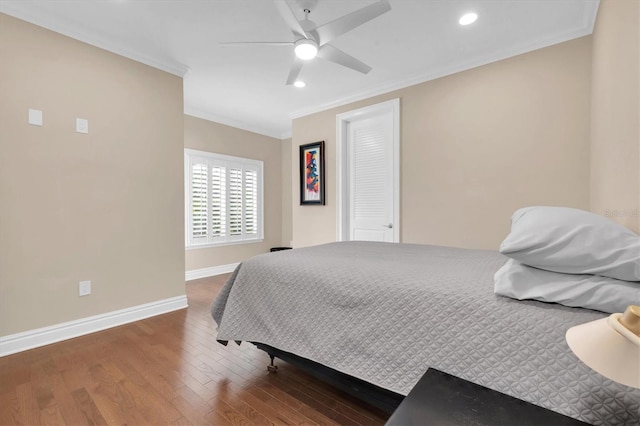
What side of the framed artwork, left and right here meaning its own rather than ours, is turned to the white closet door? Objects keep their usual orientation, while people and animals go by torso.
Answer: left

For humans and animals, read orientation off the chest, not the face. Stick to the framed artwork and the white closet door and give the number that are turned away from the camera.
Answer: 0

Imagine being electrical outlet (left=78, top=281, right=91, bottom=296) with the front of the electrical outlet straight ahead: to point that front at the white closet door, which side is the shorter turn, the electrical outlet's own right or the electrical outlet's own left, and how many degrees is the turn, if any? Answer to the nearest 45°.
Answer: approximately 45° to the electrical outlet's own left

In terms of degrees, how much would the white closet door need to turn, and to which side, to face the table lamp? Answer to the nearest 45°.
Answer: approximately 45° to its left

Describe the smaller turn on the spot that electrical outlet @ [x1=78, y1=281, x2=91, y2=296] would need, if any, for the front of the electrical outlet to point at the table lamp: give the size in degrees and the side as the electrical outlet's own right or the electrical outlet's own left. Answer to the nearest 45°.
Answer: approximately 45° to the electrical outlet's own right

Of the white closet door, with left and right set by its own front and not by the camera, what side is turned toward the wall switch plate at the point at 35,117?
front

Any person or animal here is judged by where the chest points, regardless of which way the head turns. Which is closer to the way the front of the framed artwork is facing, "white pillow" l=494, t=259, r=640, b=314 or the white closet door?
the white pillow
